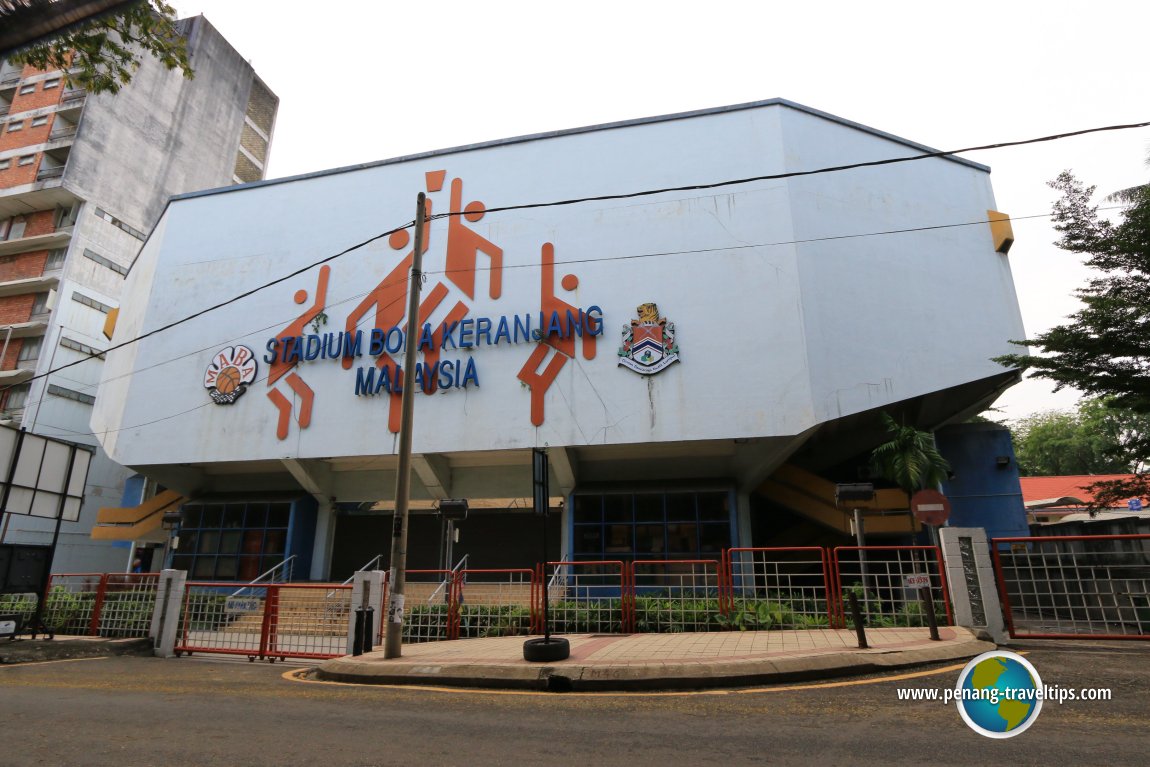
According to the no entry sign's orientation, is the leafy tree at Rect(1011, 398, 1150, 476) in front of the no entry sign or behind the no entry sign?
behind

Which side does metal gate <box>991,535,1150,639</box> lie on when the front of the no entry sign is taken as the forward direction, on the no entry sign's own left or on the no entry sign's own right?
on the no entry sign's own left

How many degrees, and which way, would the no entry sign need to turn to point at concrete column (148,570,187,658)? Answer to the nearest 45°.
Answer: approximately 90° to its right

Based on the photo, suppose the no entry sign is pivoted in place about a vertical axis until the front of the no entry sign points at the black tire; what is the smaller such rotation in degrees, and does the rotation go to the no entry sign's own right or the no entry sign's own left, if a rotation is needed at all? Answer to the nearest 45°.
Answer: approximately 45° to the no entry sign's own right

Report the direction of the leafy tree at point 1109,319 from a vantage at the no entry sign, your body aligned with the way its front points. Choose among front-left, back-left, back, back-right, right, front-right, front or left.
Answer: back-left

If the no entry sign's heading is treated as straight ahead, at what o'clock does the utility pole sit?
The utility pole is roughly at 2 o'clock from the no entry sign.

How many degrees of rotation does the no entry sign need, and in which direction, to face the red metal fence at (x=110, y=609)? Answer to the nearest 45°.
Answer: approximately 90° to its right

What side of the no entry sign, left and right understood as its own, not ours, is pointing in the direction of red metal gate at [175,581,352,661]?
right

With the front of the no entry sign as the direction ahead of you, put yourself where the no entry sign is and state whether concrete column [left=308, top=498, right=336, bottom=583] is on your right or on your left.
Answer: on your right

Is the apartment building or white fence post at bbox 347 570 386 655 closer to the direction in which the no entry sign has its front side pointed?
the white fence post

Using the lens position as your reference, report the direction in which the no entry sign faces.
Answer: facing the viewer

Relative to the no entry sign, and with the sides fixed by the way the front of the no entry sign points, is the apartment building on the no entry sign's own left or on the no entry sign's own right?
on the no entry sign's own right

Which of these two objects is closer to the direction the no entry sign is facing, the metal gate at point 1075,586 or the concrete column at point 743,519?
the metal gate

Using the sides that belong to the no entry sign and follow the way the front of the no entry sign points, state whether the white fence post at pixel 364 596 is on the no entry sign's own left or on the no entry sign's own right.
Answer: on the no entry sign's own right

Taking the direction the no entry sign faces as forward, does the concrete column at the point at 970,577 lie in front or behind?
in front
